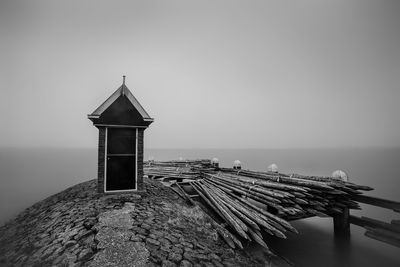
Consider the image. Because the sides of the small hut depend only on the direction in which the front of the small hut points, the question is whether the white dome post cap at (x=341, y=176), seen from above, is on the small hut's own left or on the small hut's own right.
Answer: on the small hut's own left

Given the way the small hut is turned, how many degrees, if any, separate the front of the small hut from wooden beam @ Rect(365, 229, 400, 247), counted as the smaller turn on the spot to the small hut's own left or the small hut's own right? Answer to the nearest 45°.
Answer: approximately 90° to the small hut's own left

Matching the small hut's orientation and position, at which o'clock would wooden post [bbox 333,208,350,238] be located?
The wooden post is roughly at 9 o'clock from the small hut.

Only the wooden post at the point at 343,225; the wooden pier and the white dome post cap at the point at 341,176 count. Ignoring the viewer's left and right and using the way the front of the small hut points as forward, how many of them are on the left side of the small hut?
3

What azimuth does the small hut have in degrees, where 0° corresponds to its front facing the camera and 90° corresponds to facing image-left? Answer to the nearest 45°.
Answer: approximately 0°

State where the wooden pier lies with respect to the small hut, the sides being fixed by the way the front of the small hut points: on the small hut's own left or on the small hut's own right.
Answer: on the small hut's own left

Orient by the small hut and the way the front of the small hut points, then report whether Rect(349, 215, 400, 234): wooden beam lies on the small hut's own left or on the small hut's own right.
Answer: on the small hut's own left
